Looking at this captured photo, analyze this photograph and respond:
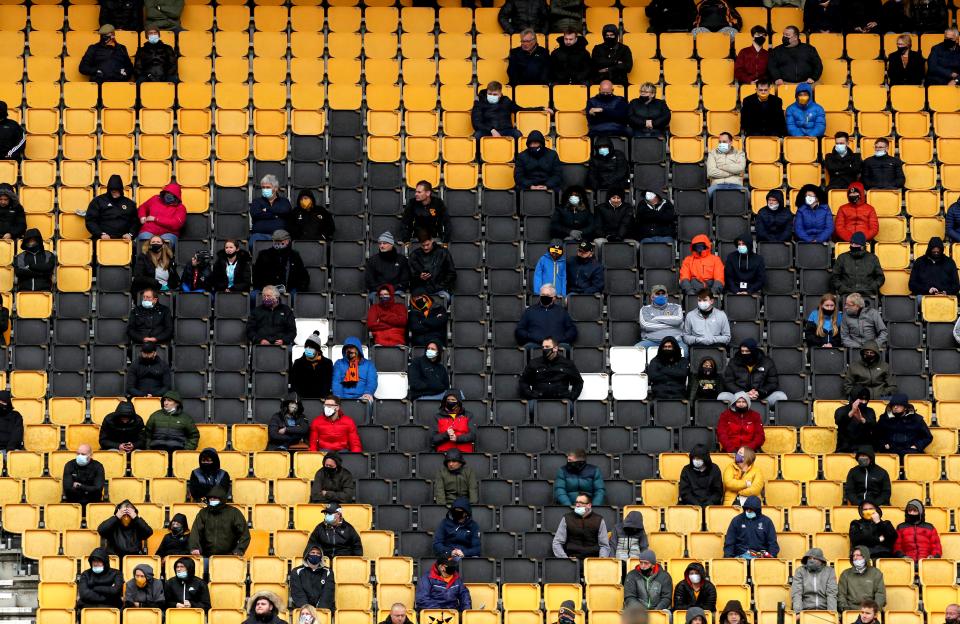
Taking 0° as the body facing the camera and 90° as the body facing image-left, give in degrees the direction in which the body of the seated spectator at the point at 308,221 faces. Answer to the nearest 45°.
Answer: approximately 0°

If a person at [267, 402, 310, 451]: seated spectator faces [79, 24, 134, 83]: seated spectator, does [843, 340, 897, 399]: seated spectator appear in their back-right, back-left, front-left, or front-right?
back-right

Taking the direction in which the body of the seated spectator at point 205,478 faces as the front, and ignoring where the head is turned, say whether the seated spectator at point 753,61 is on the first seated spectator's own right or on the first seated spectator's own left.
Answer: on the first seated spectator's own left

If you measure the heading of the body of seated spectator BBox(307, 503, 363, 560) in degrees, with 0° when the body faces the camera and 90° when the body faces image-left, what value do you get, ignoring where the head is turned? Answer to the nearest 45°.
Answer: approximately 0°

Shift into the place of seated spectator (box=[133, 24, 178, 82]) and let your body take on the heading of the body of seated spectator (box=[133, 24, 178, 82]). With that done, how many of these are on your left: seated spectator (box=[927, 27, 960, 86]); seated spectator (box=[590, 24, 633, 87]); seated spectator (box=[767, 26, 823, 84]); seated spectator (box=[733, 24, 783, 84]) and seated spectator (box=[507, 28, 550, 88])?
5

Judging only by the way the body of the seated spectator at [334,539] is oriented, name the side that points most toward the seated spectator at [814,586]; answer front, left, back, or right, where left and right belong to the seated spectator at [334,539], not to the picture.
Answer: left

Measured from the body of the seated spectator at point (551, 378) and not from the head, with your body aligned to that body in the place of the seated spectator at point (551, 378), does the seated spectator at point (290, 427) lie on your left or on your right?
on your right
